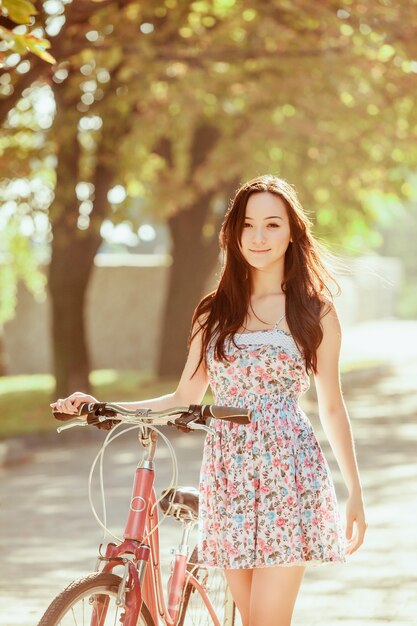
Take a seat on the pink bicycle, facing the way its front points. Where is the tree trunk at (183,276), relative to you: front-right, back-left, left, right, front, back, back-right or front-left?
back-right

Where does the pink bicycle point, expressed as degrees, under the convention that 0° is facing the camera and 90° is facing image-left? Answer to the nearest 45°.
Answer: approximately 45°

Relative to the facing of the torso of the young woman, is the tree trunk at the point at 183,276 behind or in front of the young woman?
behind

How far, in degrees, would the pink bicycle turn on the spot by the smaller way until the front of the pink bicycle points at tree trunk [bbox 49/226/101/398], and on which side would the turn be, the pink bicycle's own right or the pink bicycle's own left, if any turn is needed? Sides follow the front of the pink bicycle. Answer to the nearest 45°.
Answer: approximately 135° to the pink bicycle's own right

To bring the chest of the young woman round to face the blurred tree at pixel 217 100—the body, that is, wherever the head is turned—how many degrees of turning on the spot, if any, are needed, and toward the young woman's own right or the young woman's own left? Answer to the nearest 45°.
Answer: approximately 180°

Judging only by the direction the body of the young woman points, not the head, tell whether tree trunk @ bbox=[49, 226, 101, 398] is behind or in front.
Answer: behind
